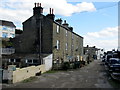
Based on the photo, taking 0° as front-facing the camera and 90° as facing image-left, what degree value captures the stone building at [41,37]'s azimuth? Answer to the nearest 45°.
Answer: approximately 315°

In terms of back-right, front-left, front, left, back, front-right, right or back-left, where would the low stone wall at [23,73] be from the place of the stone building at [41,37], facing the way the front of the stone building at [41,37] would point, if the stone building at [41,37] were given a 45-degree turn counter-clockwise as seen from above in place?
right
